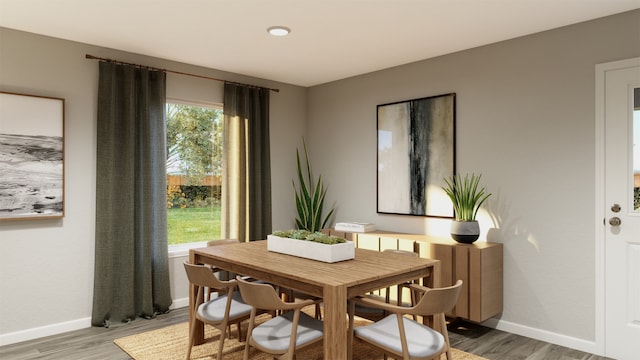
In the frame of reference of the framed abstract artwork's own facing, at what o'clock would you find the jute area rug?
The jute area rug is roughly at 12 o'clock from the framed abstract artwork.

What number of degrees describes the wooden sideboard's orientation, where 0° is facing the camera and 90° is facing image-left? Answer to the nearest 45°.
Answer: approximately 45°

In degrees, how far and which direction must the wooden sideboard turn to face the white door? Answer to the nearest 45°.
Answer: approximately 135° to its left

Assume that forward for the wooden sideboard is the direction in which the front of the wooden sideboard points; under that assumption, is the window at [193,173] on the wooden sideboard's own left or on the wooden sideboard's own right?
on the wooden sideboard's own right

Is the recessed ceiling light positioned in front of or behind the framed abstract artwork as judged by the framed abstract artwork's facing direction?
in front

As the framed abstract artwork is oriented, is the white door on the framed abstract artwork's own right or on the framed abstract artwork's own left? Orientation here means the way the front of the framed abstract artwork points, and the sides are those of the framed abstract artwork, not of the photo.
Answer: on the framed abstract artwork's own left

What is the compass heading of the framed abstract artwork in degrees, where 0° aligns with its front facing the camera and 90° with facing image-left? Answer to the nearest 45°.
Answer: approximately 45°

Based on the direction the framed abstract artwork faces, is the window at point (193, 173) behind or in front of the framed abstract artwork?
in front

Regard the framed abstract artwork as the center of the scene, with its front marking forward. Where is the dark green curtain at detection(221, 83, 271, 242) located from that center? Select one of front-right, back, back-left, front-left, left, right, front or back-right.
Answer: front-right
